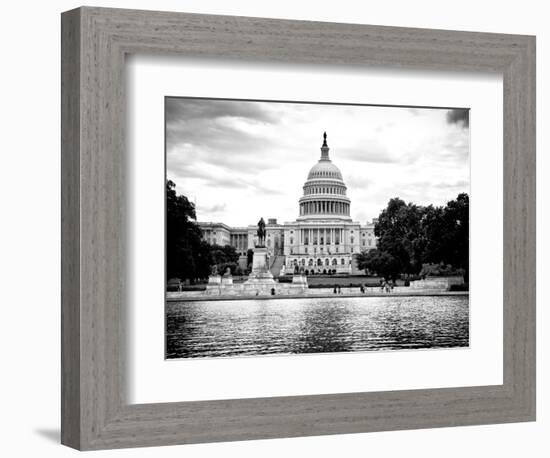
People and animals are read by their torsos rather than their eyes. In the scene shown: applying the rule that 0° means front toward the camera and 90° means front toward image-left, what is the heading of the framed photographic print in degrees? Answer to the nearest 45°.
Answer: approximately 315°
